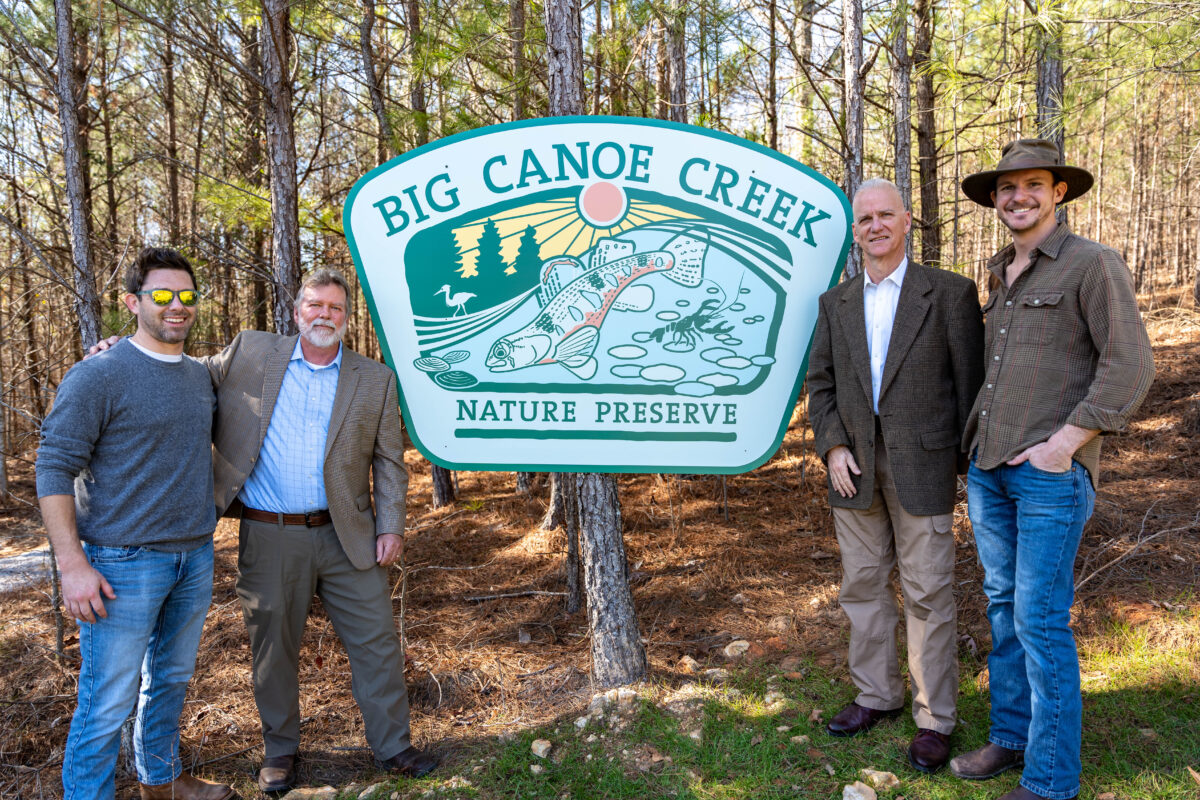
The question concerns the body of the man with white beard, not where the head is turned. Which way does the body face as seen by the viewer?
toward the camera

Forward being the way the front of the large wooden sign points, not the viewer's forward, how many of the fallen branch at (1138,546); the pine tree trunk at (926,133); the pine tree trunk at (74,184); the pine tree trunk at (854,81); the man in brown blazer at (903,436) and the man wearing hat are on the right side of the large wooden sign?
1

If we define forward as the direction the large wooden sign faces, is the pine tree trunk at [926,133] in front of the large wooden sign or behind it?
behind

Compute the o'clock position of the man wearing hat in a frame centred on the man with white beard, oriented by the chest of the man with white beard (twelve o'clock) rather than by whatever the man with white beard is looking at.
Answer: The man wearing hat is roughly at 10 o'clock from the man with white beard.

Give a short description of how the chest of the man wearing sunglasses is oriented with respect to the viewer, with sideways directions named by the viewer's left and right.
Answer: facing the viewer and to the right of the viewer

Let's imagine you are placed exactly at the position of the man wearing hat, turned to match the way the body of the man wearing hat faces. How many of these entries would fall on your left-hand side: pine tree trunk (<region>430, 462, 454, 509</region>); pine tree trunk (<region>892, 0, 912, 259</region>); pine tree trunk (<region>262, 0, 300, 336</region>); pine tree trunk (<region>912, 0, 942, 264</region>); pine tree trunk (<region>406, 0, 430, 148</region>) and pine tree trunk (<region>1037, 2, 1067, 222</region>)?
0

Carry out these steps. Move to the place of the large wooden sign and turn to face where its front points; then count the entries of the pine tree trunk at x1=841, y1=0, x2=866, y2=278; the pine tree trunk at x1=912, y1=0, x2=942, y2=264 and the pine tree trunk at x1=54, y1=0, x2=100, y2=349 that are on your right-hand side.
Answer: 1

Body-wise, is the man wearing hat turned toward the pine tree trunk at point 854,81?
no

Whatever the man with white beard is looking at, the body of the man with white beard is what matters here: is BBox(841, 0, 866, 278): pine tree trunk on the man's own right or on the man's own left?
on the man's own left

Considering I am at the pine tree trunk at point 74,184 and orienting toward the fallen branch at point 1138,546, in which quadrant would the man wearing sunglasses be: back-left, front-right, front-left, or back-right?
front-right

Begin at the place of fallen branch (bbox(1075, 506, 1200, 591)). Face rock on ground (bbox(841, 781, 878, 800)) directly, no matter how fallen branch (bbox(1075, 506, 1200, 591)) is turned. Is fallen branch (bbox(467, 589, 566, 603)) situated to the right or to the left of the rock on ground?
right

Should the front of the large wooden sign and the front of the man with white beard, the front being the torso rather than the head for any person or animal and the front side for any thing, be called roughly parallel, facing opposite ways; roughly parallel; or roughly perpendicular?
roughly parallel

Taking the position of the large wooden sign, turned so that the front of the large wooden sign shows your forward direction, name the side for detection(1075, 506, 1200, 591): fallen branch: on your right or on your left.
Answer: on your left

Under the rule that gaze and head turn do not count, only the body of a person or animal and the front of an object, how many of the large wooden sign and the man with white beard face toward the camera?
2

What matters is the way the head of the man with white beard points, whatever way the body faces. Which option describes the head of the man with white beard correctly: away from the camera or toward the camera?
toward the camera

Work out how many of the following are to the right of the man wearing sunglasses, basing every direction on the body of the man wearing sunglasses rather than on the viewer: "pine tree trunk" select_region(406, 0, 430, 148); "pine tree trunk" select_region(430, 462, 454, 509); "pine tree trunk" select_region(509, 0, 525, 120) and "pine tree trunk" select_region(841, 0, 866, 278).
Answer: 0

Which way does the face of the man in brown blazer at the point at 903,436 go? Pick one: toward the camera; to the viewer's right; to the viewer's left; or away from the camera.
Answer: toward the camera

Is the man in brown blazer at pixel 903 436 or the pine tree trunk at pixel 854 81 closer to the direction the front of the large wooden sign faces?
the man in brown blazer

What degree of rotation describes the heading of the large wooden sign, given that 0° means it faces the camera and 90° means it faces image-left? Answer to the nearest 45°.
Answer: approximately 0°
